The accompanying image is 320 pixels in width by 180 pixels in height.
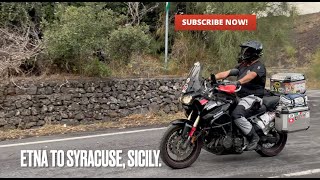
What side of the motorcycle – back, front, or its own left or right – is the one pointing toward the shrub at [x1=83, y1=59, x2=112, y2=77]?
right

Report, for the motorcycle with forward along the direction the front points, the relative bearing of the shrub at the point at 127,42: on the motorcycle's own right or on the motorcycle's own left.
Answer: on the motorcycle's own right

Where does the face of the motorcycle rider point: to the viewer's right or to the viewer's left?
to the viewer's left

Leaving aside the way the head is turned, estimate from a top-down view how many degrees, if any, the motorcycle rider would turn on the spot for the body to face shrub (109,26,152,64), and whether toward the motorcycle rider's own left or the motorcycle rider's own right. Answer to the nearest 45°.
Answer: approximately 90° to the motorcycle rider's own right

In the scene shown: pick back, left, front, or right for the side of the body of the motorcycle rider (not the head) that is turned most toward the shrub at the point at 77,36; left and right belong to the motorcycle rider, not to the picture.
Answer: right
